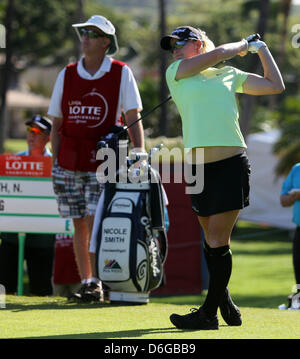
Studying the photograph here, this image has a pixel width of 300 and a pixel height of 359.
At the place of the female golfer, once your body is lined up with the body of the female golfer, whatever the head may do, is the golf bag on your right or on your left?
on your right

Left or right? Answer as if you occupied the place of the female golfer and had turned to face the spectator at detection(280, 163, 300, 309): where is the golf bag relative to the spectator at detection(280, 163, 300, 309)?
left

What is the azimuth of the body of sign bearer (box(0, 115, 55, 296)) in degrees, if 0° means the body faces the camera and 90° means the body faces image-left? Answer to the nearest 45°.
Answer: approximately 45°

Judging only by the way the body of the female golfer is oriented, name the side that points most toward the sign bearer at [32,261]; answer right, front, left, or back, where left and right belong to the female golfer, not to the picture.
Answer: right

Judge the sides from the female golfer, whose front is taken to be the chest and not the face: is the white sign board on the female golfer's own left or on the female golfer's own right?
on the female golfer's own right
